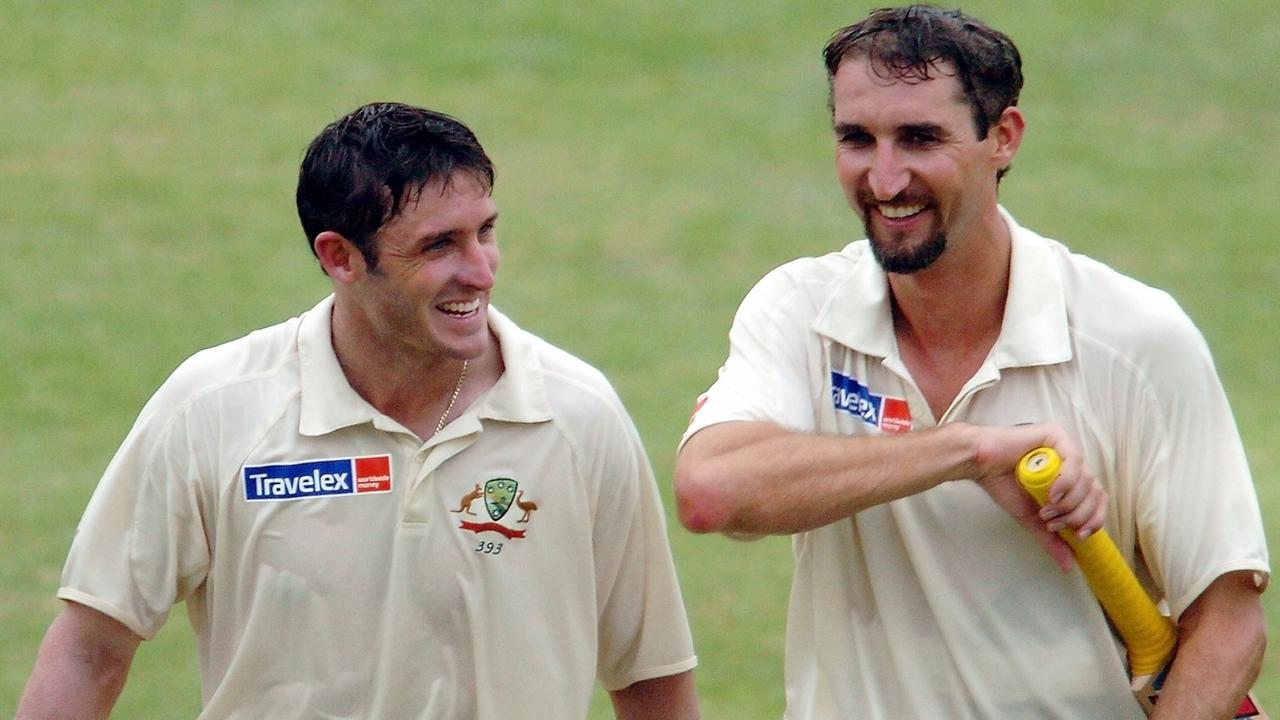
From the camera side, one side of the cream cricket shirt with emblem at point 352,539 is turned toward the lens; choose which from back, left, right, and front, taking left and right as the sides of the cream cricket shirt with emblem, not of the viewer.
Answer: front

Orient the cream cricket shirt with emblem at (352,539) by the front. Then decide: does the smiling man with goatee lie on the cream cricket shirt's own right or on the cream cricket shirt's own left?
on the cream cricket shirt's own left
